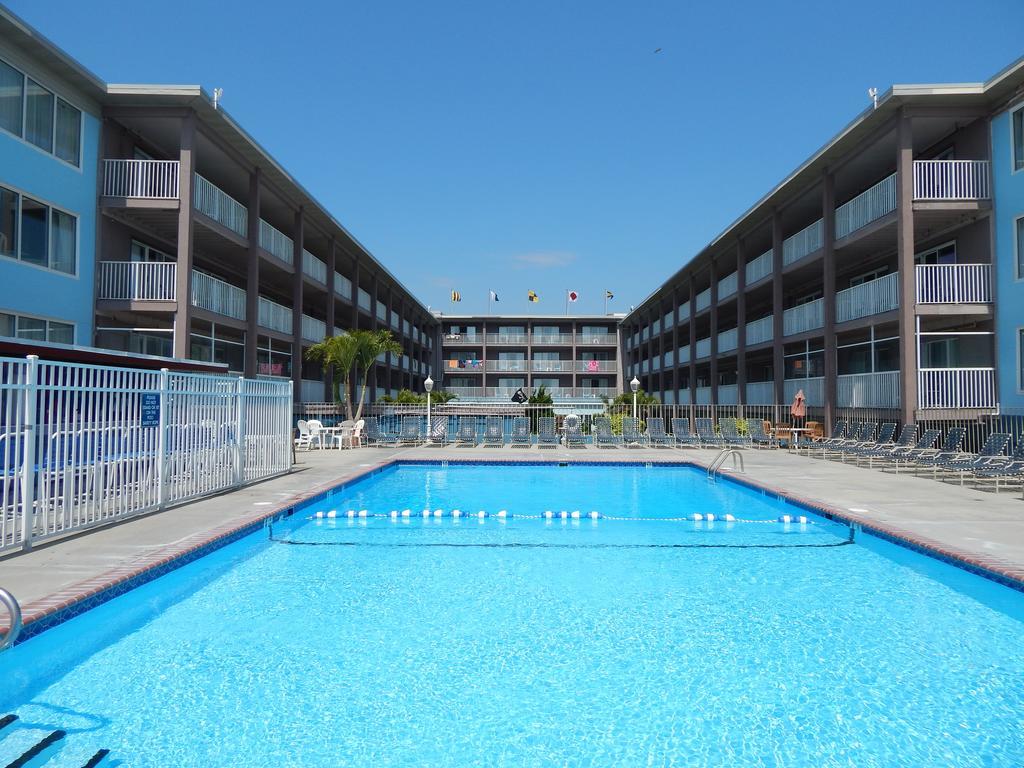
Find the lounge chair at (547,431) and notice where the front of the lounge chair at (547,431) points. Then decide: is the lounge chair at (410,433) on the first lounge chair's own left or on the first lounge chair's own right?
on the first lounge chair's own right

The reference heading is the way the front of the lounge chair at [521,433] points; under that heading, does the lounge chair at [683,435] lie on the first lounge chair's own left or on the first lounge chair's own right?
on the first lounge chair's own left

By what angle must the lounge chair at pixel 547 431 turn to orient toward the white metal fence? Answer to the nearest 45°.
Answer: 0° — it already faces it

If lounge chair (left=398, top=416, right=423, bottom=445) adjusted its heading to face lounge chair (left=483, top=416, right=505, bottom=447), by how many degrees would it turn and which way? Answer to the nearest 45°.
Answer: approximately 90° to its left

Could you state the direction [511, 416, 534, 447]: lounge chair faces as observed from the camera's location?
facing the viewer

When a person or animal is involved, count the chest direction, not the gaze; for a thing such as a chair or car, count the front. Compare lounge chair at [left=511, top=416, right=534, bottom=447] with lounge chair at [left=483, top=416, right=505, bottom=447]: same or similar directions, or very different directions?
same or similar directions

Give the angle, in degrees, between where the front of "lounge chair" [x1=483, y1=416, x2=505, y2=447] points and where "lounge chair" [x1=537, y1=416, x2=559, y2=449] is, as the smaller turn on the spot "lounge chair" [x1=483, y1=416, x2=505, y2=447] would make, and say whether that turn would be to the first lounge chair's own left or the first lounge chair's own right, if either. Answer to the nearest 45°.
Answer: approximately 90° to the first lounge chair's own left

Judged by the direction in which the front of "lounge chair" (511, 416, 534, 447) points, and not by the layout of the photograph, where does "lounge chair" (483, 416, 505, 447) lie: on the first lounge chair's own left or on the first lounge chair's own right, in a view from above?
on the first lounge chair's own right

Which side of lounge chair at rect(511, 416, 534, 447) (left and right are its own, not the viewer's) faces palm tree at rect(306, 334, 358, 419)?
right

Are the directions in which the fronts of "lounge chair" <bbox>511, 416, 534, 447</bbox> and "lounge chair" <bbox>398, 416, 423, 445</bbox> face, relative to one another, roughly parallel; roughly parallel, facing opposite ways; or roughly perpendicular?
roughly parallel

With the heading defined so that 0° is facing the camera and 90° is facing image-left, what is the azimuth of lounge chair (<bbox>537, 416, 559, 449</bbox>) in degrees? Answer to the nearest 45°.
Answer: approximately 0°

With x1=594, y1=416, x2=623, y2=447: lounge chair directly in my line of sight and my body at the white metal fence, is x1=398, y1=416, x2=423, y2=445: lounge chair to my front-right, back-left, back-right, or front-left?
front-left

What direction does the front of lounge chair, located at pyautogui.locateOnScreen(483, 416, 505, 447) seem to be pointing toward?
toward the camera

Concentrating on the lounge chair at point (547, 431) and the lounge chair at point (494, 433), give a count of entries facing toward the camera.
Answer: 2

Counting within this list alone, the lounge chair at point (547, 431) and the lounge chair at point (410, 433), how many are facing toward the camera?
2
